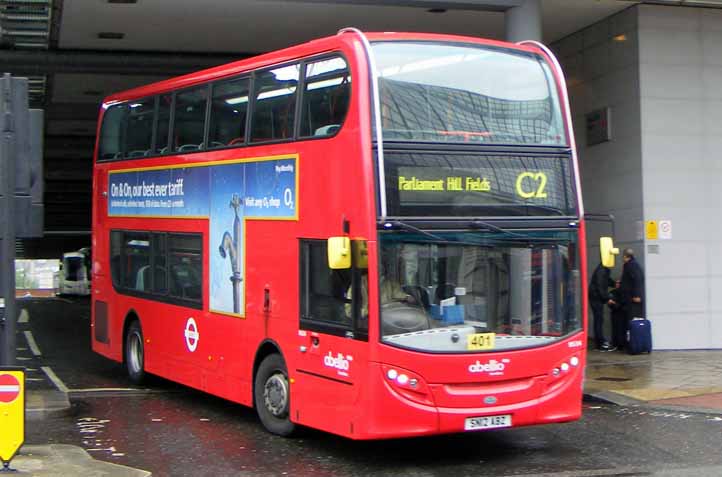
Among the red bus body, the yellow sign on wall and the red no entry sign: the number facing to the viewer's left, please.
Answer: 0

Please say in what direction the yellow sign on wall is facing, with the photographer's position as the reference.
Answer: facing the viewer

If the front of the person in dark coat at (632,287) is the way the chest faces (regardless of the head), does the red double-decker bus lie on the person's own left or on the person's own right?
on the person's own left

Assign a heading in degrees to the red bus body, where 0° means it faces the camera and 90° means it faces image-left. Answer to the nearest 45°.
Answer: approximately 315°

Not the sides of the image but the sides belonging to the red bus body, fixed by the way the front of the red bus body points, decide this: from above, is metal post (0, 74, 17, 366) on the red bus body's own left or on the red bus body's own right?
on the red bus body's own right

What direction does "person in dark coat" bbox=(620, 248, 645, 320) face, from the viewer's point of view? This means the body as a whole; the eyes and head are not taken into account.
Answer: to the viewer's left

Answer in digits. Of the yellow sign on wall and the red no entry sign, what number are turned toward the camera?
2

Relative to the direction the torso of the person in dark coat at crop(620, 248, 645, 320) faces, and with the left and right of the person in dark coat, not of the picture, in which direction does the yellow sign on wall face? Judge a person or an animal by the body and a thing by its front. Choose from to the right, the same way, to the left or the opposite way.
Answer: to the left

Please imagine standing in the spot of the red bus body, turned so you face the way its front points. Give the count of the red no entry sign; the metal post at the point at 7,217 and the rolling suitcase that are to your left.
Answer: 1

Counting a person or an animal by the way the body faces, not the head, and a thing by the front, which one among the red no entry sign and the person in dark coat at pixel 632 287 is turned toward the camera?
the red no entry sign

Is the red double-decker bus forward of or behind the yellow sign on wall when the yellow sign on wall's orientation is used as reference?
forward
